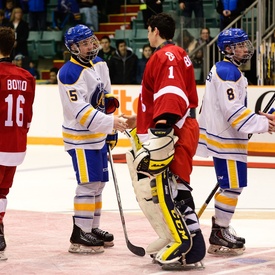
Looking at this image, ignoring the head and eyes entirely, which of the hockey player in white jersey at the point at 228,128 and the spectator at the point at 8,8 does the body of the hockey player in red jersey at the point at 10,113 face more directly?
the spectator

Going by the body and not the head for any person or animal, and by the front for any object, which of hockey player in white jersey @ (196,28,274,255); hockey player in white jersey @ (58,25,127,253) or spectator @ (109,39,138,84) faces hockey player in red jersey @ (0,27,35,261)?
the spectator

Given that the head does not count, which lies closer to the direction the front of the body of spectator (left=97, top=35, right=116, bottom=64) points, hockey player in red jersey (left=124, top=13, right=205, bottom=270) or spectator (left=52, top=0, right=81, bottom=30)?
the hockey player in red jersey

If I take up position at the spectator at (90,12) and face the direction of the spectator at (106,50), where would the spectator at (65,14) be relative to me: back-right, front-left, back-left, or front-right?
back-right

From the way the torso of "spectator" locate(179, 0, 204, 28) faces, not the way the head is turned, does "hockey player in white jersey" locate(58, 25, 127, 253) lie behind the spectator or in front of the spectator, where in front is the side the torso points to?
in front

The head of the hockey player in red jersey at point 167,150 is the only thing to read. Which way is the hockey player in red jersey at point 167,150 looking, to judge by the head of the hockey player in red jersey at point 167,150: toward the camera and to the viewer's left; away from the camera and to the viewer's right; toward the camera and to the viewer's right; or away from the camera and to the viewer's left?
away from the camera and to the viewer's left

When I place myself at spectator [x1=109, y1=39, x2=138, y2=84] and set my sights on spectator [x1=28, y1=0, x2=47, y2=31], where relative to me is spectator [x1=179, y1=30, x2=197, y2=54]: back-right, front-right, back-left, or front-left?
back-right

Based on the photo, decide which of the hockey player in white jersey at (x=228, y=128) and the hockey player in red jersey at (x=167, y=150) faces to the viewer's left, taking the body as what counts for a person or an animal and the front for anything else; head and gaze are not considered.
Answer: the hockey player in red jersey
